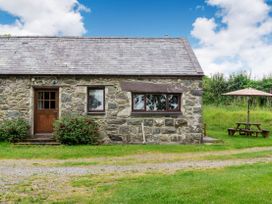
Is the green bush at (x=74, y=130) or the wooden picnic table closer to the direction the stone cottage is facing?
the green bush

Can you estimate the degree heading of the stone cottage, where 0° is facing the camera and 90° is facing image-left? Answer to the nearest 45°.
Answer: approximately 0°

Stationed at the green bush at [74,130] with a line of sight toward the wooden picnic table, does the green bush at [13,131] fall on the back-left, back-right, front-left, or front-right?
back-left

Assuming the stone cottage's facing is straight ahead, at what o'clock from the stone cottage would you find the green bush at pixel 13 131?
The green bush is roughly at 3 o'clock from the stone cottage.

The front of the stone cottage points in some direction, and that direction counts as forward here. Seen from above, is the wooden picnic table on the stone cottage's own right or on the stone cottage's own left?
on the stone cottage's own left
